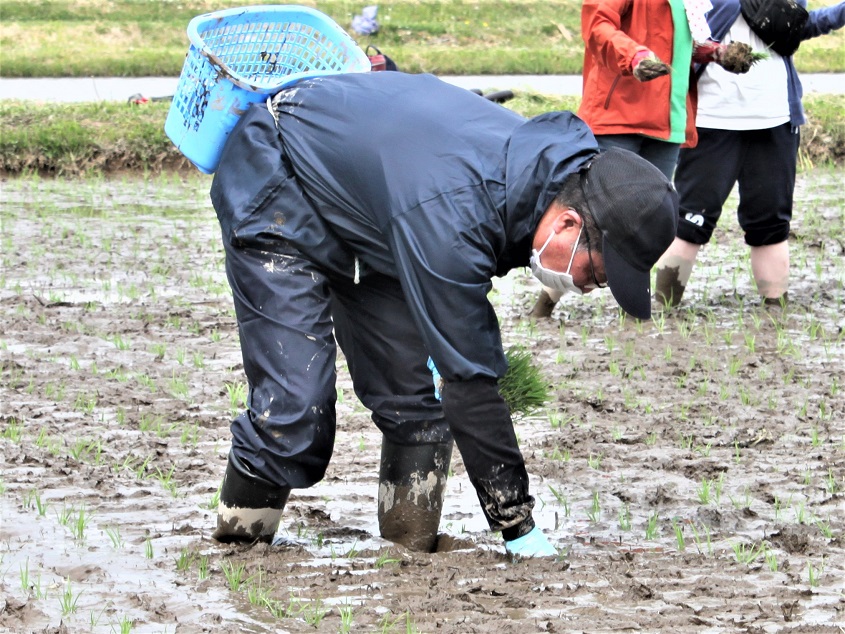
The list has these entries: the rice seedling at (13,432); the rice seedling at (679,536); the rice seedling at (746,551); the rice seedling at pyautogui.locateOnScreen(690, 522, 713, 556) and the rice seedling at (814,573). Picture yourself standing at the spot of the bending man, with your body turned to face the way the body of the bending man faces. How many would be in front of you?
4

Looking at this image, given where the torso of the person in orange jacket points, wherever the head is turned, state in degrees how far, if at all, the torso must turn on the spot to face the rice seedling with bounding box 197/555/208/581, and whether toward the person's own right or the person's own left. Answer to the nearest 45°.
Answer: approximately 45° to the person's own right

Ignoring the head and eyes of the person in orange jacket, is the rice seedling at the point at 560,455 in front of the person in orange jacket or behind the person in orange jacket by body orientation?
in front

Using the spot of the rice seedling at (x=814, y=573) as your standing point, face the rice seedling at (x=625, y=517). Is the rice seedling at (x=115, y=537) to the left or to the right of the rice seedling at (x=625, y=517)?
left

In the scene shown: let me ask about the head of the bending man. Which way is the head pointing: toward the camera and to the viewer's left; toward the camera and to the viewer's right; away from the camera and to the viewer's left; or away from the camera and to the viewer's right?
toward the camera and to the viewer's right

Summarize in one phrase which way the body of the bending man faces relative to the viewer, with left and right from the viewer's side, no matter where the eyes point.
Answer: facing to the right of the viewer

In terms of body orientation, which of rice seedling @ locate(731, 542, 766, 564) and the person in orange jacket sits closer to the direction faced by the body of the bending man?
the rice seedling

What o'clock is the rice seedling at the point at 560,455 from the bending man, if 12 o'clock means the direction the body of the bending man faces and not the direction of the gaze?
The rice seedling is roughly at 10 o'clock from the bending man.

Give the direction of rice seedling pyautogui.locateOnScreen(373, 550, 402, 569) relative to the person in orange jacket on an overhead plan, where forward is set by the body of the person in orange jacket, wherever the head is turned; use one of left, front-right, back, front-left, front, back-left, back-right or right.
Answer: front-right

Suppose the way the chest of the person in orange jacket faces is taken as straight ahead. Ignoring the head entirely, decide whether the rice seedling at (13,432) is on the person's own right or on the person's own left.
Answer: on the person's own right

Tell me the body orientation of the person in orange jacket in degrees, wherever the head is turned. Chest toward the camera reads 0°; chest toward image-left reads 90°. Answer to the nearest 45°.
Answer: approximately 315°
